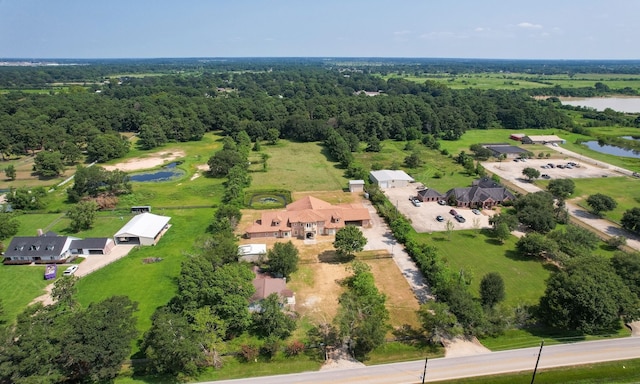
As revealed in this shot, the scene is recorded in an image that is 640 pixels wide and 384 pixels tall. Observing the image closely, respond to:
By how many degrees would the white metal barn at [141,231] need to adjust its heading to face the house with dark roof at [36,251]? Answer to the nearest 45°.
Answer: approximately 45° to its right

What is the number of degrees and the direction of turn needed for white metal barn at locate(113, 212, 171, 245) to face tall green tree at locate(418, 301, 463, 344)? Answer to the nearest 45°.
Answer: approximately 90° to its left

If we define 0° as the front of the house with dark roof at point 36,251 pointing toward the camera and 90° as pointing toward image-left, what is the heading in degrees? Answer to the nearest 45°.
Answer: approximately 0°

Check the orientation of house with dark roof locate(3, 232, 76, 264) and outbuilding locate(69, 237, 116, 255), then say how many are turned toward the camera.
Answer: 2

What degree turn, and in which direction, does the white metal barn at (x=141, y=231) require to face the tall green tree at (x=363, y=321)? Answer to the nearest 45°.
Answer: approximately 90° to its left

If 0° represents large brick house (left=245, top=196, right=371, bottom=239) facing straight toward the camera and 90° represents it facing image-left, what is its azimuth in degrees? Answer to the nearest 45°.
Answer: approximately 0°

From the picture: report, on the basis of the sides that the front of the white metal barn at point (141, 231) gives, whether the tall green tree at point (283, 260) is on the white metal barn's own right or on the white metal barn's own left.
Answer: on the white metal barn's own left

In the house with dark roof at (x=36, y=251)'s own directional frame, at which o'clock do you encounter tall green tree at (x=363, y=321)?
The tall green tree is roughly at 11 o'clock from the house with dark roof.

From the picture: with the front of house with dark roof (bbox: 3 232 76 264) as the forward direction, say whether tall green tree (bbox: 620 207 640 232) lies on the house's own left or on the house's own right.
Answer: on the house's own left

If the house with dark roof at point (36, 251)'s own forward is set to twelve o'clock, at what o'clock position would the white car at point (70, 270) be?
The white car is roughly at 11 o'clock from the house with dark roof.

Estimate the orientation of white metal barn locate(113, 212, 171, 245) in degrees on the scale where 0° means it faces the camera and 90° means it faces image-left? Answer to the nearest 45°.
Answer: approximately 45°

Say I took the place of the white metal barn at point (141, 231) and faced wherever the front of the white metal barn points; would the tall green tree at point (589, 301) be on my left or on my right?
on my left
